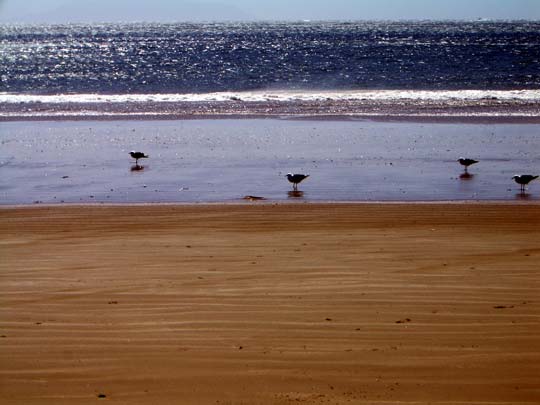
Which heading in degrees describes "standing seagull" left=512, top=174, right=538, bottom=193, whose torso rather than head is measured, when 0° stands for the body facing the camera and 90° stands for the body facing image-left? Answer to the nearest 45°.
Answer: approximately 90°

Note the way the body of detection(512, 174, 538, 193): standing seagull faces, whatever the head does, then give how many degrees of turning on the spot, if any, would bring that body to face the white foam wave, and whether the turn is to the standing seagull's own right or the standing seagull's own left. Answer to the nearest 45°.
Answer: approximately 45° to the standing seagull's own right
